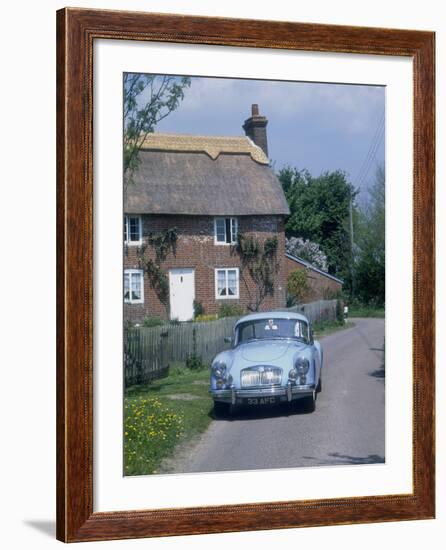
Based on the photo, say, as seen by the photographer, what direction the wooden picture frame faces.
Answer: facing the viewer and to the right of the viewer

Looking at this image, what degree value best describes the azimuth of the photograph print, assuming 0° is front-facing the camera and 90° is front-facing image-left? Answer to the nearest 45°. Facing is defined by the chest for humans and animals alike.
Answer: approximately 315°
